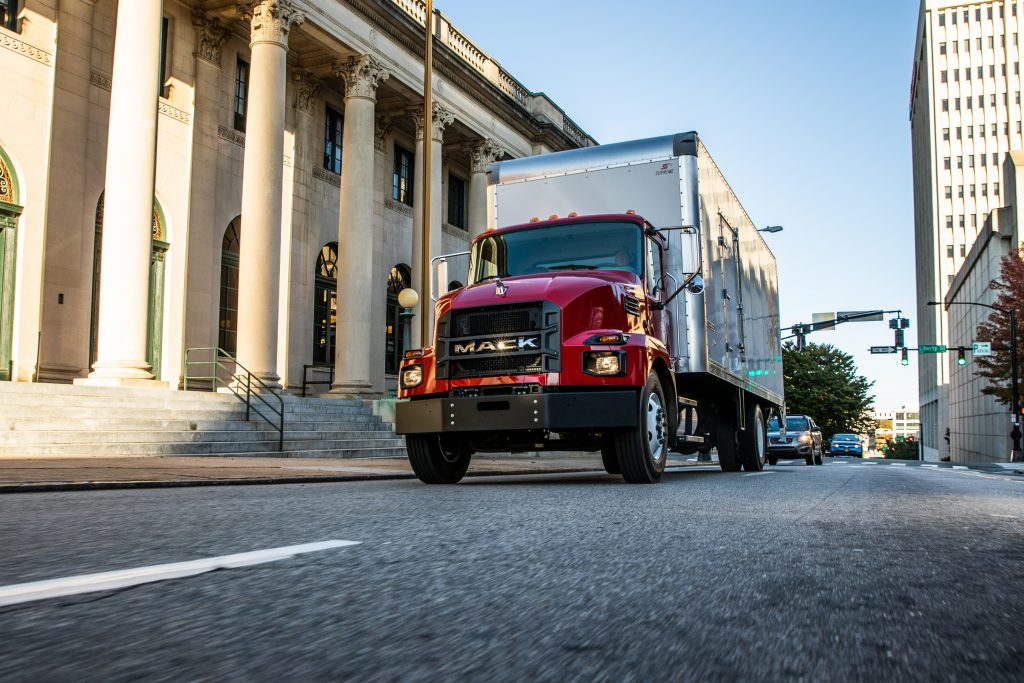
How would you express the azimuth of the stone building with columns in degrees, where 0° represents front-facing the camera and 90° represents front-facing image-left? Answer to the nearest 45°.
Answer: approximately 315°

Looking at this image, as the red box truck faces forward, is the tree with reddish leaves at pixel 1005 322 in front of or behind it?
behind

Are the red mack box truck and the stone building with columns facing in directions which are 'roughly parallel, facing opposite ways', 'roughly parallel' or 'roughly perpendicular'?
roughly perpendicular

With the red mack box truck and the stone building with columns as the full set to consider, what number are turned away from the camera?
0

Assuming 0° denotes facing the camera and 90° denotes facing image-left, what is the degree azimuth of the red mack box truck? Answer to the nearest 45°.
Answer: approximately 45°

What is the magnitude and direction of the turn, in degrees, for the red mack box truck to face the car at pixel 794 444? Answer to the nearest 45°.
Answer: approximately 135° to its right

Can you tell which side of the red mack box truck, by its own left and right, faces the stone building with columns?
right

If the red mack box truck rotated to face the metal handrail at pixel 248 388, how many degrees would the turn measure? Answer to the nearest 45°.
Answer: approximately 90° to its right
